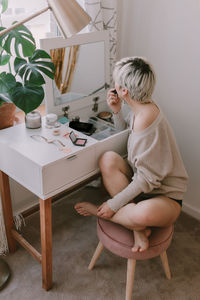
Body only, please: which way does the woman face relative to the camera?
to the viewer's left

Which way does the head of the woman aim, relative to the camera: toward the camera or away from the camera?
away from the camera

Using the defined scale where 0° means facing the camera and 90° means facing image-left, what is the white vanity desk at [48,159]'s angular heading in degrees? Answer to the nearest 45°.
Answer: approximately 315°

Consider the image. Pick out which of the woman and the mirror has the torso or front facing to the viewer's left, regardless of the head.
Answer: the woman

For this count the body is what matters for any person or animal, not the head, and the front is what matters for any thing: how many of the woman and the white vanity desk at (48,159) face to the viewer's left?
1

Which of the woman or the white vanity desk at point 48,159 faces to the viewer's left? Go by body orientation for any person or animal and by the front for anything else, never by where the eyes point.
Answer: the woman

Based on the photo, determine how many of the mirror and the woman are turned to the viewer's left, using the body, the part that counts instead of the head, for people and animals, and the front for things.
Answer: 1
